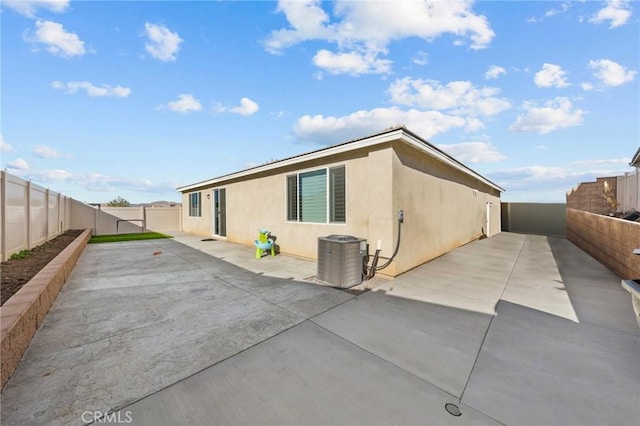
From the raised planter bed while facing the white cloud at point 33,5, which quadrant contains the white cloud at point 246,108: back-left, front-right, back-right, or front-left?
front-right

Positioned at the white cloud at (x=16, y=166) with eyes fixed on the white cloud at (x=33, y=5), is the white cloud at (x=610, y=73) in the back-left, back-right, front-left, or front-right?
front-left

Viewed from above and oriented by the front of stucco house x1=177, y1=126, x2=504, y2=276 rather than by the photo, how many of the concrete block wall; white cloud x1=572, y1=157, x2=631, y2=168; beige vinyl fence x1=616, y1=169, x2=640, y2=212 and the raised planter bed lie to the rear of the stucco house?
1

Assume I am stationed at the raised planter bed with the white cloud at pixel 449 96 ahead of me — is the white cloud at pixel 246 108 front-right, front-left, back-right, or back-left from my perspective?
front-left
